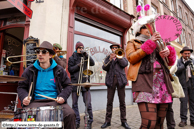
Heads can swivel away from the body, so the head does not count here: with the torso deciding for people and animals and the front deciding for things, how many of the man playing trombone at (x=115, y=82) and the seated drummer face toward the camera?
2

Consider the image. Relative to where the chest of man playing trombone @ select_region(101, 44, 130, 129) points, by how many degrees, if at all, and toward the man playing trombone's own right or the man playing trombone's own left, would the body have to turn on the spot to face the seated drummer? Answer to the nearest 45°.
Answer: approximately 45° to the man playing trombone's own right

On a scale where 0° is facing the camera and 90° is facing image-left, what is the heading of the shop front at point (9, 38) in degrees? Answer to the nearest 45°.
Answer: approximately 315°

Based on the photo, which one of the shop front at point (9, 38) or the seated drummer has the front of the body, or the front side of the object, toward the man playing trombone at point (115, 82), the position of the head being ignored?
the shop front

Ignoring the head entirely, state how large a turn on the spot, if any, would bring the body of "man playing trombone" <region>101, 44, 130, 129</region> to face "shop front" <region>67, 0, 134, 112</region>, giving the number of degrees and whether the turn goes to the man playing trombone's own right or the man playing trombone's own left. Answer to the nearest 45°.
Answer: approximately 180°

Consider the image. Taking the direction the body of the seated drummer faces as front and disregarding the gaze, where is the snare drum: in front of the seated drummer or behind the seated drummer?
in front

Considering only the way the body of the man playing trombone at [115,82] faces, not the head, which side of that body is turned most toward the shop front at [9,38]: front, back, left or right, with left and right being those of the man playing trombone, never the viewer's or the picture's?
right

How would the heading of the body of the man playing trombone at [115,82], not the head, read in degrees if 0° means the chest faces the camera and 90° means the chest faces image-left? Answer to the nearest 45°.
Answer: approximately 0°
